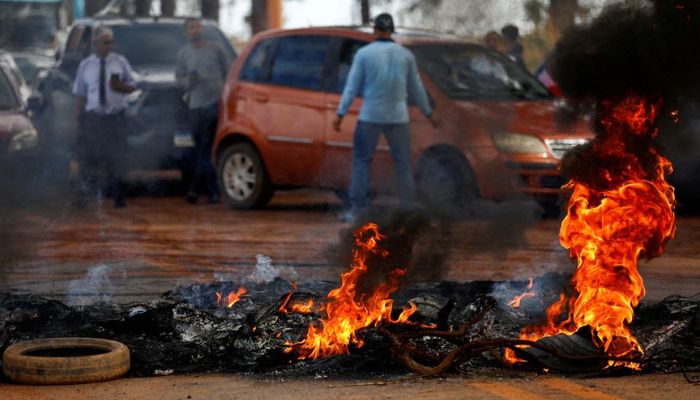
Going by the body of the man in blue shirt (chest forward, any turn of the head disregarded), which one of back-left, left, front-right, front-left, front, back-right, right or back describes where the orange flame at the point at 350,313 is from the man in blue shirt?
back

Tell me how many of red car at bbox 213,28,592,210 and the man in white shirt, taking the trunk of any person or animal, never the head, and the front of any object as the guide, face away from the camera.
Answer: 0

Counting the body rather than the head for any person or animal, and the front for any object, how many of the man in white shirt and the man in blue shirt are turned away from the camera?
1

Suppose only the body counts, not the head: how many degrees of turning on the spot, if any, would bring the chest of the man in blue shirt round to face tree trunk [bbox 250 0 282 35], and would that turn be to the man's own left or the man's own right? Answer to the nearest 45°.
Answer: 0° — they already face it

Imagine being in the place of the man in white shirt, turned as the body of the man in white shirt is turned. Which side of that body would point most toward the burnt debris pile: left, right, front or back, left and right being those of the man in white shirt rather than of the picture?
front

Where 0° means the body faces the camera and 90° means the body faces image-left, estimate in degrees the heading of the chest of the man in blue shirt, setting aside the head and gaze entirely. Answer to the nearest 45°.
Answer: approximately 180°

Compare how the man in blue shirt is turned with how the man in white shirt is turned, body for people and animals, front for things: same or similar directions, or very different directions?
very different directions

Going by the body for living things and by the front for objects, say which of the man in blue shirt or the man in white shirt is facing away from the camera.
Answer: the man in blue shirt

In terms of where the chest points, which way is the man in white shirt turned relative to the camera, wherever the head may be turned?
toward the camera

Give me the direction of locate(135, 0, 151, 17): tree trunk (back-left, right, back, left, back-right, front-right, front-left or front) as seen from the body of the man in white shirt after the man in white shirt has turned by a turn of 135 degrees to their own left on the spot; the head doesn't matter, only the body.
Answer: front-left

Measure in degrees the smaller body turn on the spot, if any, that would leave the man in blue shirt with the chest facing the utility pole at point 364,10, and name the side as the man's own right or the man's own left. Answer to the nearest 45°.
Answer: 0° — they already face it

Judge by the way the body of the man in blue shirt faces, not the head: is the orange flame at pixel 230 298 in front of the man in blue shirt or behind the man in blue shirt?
behind

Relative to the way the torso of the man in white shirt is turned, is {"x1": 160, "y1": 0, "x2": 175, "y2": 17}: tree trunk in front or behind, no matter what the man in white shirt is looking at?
behind

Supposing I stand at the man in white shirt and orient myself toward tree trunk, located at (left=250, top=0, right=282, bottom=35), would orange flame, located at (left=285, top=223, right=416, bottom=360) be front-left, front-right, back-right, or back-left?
back-right

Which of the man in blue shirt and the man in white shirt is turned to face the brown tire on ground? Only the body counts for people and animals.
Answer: the man in white shirt

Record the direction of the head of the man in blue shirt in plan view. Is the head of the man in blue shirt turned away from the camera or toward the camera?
away from the camera

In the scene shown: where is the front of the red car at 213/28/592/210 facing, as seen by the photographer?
facing the viewer and to the right of the viewer
